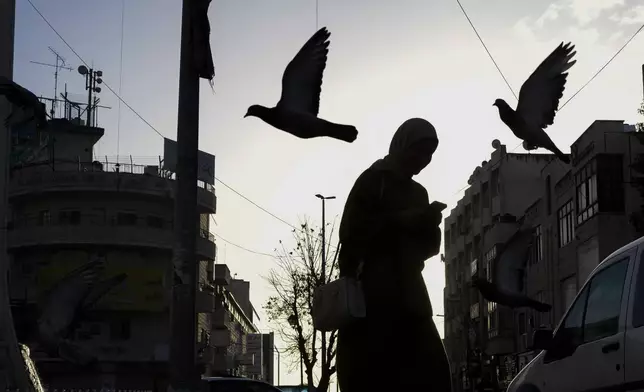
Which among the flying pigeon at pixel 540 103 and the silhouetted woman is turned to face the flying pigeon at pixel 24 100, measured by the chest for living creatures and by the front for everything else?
the flying pigeon at pixel 540 103

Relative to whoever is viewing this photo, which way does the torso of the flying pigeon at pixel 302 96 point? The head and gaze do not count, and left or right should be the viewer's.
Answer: facing to the left of the viewer

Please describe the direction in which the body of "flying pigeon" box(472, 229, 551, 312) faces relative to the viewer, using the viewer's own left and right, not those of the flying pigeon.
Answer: facing to the left of the viewer

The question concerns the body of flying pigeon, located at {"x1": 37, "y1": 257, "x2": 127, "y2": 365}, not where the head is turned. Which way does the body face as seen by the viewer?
to the viewer's left

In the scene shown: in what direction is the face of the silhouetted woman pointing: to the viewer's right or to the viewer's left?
to the viewer's right

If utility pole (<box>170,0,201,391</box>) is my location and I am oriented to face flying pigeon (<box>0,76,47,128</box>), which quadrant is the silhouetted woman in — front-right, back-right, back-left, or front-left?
back-left

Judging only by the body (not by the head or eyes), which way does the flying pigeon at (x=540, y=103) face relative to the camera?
to the viewer's left
